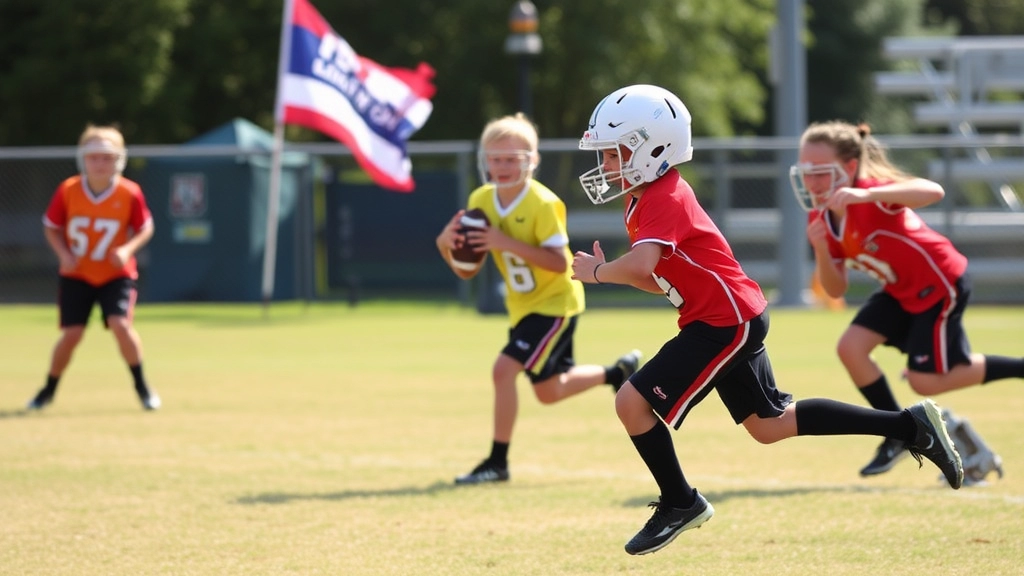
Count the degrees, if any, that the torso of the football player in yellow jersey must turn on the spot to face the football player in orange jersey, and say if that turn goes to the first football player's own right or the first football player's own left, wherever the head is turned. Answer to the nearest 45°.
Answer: approximately 90° to the first football player's own right

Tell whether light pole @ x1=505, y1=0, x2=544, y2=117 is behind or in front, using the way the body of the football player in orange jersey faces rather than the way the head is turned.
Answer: behind

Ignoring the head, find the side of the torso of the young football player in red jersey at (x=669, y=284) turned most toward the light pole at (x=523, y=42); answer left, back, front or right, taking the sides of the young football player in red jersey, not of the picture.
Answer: right

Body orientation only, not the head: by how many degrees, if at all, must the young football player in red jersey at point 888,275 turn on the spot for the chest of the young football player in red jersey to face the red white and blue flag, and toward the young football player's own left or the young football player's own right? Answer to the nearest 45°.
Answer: approximately 90° to the young football player's own right

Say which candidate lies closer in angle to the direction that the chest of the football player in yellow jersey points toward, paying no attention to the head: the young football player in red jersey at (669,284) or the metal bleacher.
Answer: the young football player in red jersey

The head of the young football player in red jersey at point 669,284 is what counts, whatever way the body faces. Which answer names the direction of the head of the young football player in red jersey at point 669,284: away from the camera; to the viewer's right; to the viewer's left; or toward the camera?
to the viewer's left

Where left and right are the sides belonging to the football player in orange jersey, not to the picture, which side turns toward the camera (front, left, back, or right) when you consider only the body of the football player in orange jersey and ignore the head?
front

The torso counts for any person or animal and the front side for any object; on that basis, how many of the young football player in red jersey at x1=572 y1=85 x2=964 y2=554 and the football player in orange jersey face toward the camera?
1

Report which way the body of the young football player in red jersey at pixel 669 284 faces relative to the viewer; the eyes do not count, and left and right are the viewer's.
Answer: facing to the left of the viewer

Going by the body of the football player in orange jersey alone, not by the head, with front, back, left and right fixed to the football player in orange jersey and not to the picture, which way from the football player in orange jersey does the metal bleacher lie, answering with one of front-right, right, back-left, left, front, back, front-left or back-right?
back-left

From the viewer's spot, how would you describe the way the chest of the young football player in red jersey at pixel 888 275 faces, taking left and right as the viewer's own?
facing the viewer and to the left of the viewer
